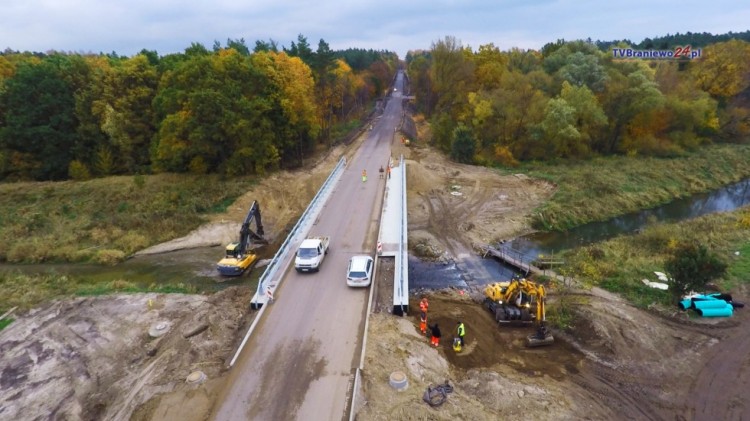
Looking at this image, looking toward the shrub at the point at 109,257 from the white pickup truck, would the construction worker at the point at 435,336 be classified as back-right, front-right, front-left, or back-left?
back-left

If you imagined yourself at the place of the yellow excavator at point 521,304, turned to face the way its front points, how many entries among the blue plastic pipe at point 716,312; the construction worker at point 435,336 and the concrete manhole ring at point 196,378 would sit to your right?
2

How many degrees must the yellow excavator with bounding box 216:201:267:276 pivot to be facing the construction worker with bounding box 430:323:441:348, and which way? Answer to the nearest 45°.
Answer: approximately 90° to its right

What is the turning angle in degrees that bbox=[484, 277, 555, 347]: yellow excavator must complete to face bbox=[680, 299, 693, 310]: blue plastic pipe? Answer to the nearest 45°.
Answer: approximately 45° to its left

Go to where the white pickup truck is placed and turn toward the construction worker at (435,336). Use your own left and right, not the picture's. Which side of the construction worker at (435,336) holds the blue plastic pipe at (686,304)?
left

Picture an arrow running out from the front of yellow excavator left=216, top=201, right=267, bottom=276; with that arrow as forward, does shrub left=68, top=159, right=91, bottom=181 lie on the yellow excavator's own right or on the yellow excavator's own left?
on the yellow excavator's own left

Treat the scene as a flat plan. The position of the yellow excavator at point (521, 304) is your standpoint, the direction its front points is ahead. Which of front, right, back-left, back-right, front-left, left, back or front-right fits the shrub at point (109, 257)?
back-right

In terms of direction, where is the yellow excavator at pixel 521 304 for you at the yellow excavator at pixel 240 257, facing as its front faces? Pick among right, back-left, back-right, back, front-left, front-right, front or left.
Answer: right

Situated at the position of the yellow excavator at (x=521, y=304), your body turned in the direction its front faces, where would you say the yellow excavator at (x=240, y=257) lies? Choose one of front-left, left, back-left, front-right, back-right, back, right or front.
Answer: back-right

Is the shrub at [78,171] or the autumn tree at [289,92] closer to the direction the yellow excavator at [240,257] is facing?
the autumn tree

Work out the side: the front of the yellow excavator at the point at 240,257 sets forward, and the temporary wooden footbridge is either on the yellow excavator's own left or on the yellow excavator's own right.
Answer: on the yellow excavator's own right

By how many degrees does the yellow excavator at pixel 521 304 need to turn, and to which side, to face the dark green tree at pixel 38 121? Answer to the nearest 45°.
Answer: approximately 135° to its right

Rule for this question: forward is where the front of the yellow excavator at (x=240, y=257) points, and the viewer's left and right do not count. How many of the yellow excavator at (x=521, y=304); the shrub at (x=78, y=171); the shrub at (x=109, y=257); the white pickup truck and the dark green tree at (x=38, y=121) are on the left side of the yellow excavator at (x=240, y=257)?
3

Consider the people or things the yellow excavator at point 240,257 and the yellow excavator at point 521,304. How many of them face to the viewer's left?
0

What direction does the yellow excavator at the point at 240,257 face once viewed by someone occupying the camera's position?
facing away from the viewer and to the right of the viewer
